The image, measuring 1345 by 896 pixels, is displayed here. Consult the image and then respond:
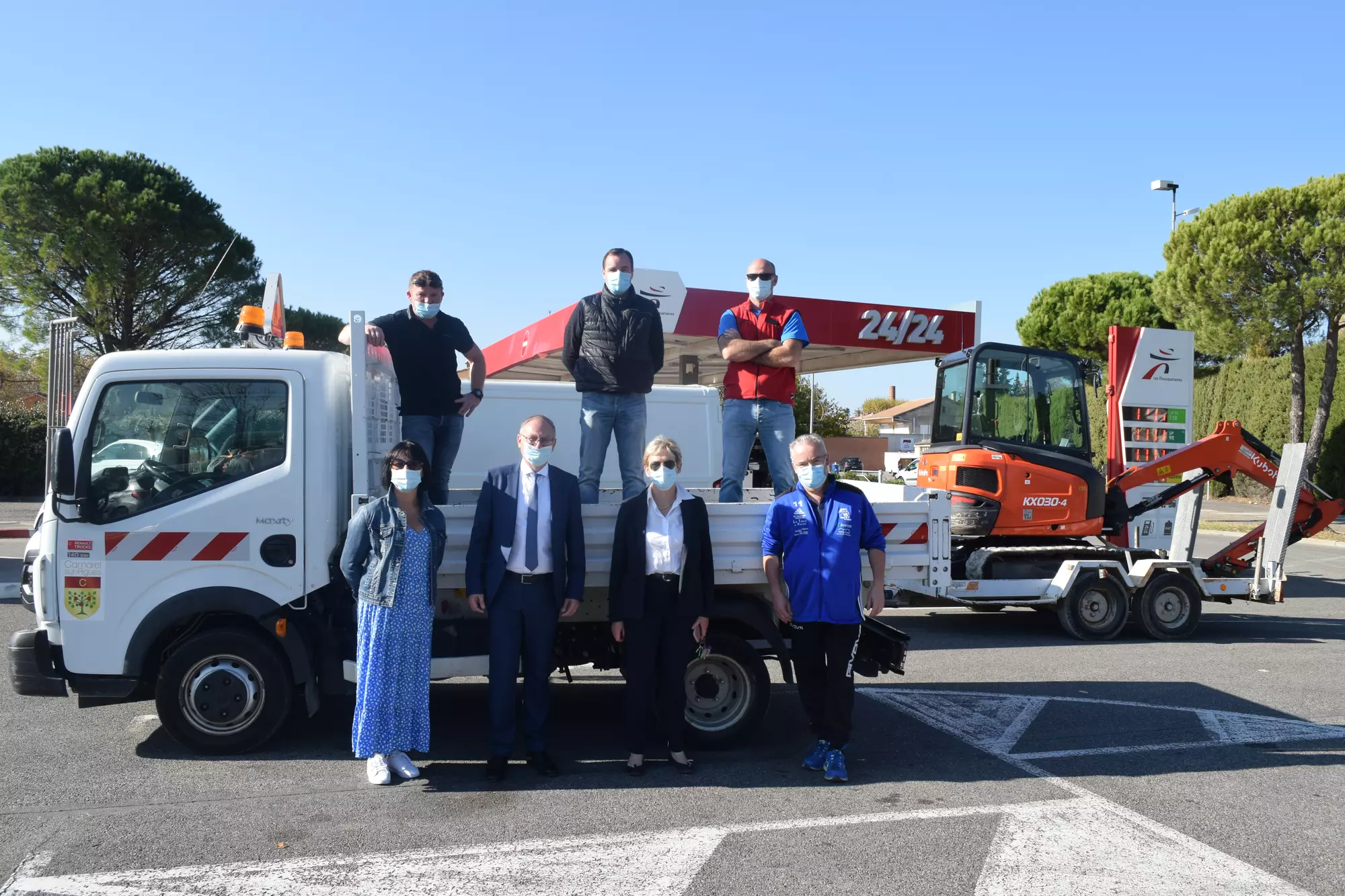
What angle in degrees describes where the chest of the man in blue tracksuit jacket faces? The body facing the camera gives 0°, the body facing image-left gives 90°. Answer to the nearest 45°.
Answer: approximately 0°

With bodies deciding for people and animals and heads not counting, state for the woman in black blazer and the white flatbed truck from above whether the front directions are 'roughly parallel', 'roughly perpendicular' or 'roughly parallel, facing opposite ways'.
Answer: roughly perpendicular

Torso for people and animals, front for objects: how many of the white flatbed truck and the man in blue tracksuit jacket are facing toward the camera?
1

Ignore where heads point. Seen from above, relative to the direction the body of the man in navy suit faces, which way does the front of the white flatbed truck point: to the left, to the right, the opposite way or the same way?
to the right

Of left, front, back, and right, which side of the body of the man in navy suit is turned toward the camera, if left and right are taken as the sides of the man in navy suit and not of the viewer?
front

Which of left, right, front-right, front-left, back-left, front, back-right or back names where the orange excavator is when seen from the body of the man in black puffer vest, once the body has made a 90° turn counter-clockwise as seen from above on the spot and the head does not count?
front-left

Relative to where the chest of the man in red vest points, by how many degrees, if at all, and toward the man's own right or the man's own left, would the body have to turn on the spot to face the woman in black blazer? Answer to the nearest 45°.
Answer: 0° — they already face them

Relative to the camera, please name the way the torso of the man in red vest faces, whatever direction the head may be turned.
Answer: toward the camera

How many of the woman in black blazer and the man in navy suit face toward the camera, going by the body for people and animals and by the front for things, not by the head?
2

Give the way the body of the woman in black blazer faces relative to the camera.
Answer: toward the camera
